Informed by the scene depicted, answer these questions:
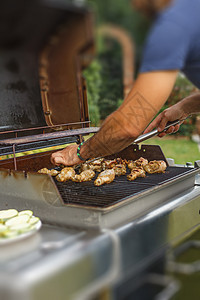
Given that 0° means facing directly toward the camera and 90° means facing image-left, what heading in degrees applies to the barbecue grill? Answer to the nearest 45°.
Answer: approximately 315°
